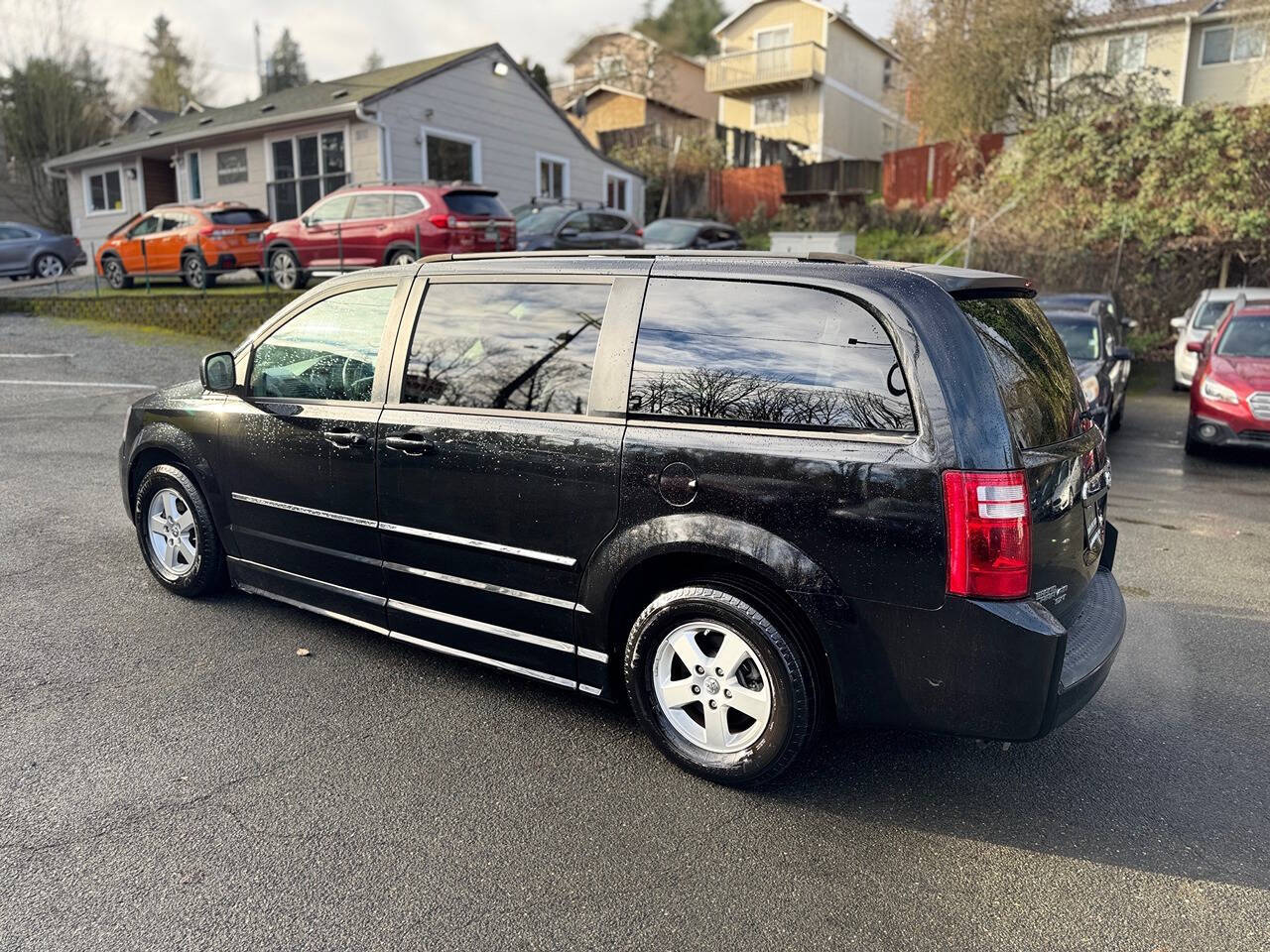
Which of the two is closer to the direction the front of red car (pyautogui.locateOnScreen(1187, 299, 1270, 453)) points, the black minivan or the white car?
the black minivan

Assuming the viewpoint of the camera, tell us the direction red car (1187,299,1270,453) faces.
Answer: facing the viewer

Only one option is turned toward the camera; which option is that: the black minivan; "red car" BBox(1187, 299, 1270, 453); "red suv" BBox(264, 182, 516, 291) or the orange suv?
the red car

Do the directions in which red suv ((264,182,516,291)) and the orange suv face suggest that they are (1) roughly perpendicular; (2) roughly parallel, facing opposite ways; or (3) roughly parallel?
roughly parallel

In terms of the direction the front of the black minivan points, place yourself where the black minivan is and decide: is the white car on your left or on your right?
on your right

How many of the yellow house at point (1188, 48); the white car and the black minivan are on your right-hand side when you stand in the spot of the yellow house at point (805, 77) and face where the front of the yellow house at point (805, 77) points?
0

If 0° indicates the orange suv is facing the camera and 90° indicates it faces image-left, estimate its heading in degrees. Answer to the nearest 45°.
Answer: approximately 135°

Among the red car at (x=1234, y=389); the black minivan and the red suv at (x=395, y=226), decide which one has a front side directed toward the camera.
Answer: the red car

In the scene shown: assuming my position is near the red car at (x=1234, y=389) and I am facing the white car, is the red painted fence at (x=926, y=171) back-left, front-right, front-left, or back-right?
front-left

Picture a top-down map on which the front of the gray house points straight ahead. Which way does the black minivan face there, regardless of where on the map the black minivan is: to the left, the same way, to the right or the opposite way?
to the right

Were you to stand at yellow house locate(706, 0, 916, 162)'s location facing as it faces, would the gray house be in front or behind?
in front

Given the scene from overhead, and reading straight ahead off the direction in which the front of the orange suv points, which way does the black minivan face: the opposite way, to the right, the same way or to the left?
the same way

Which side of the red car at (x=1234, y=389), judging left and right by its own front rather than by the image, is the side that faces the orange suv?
right

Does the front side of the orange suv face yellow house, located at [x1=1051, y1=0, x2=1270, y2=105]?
no

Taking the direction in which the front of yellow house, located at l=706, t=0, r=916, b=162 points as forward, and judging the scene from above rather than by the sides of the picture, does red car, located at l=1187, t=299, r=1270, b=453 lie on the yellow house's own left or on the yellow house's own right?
on the yellow house's own left

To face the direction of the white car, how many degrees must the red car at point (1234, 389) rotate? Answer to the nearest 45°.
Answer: approximately 180°

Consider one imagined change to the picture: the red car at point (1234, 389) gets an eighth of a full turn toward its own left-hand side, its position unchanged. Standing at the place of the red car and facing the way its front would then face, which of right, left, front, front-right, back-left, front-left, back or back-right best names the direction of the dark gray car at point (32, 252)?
back-right

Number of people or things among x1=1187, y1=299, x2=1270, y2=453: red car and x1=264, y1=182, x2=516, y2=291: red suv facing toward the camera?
1

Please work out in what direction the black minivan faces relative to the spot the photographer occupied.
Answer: facing away from the viewer and to the left of the viewer

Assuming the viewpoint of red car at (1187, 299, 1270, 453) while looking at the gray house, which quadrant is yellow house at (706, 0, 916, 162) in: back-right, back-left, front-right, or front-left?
front-right

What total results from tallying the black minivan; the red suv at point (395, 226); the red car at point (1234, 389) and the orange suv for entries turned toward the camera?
1
